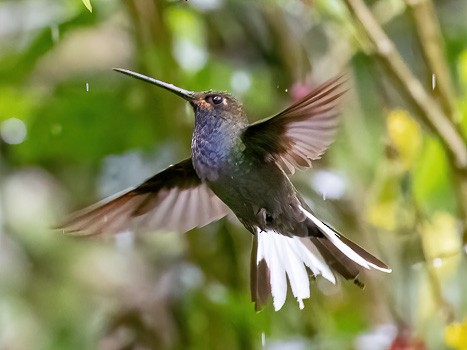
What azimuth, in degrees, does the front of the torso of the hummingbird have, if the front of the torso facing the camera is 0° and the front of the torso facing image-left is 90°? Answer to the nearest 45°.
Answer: approximately 45°

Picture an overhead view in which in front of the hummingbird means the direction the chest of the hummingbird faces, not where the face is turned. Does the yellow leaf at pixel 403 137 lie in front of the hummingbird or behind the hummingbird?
behind

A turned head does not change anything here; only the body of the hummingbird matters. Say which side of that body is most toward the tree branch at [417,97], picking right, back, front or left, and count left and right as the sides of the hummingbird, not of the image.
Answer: back

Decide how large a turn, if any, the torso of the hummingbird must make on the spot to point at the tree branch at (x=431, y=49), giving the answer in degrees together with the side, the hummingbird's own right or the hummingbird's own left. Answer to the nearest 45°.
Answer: approximately 180°
